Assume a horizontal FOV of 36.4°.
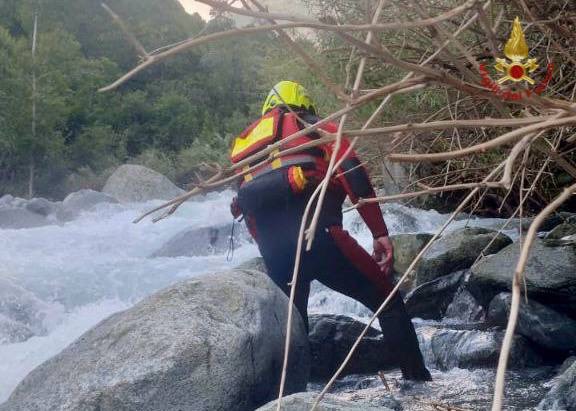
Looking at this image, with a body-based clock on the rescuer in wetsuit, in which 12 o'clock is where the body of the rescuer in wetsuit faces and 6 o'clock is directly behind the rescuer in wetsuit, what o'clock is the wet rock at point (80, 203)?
The wet rock is roughly at 10 o'clock from the rescuer in wetsuit.

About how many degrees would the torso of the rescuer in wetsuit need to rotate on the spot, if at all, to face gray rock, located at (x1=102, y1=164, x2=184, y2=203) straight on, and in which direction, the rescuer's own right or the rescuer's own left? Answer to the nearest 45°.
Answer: approximately 45° to the rescuer's own left

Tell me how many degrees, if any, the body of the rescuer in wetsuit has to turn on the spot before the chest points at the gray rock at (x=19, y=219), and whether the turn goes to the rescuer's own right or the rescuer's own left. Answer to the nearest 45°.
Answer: approximately 90° to the rescuer's own left

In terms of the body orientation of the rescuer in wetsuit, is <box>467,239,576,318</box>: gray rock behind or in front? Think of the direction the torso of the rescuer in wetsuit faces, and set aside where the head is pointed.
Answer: in front

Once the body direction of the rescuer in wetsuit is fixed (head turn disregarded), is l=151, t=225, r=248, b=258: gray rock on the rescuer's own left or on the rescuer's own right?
on the rescuer's own left

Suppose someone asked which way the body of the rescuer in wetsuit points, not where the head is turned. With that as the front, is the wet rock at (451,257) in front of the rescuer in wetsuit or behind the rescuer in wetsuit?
in front

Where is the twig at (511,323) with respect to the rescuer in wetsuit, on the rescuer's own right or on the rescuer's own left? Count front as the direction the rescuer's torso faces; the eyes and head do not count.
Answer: on the rescuer's own right

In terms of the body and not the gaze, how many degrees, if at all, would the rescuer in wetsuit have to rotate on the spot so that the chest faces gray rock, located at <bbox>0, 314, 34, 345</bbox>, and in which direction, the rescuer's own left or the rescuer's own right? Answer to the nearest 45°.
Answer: approximately 90° to the rescuer's own left

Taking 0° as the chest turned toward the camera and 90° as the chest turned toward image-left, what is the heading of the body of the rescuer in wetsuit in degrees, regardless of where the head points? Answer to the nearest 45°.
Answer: approximately 225°
